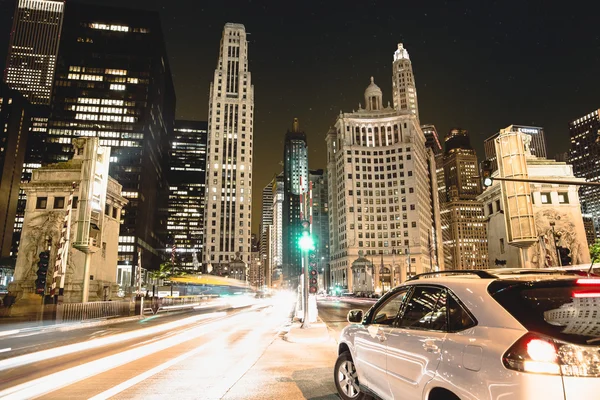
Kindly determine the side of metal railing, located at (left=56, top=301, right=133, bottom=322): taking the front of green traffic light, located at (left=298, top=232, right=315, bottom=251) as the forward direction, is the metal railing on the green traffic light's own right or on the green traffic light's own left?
on the green traffic light's own right

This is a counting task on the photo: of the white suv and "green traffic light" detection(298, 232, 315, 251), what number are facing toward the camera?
1

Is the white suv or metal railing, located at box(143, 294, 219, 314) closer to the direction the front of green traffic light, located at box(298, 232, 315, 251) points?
the white suv

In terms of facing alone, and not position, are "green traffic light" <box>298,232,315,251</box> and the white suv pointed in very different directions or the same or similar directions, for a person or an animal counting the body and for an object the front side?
very different directions

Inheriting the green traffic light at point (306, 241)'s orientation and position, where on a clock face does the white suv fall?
The white suv is roughly at 12 o'clock from the green traffic light.

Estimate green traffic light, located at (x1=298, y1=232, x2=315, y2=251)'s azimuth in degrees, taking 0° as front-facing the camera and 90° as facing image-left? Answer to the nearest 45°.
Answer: approximately 0°

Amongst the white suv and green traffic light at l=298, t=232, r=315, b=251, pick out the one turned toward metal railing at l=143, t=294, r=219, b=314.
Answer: the white suv

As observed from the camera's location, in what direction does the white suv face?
facing away from the viewer and to the left of the viewer
